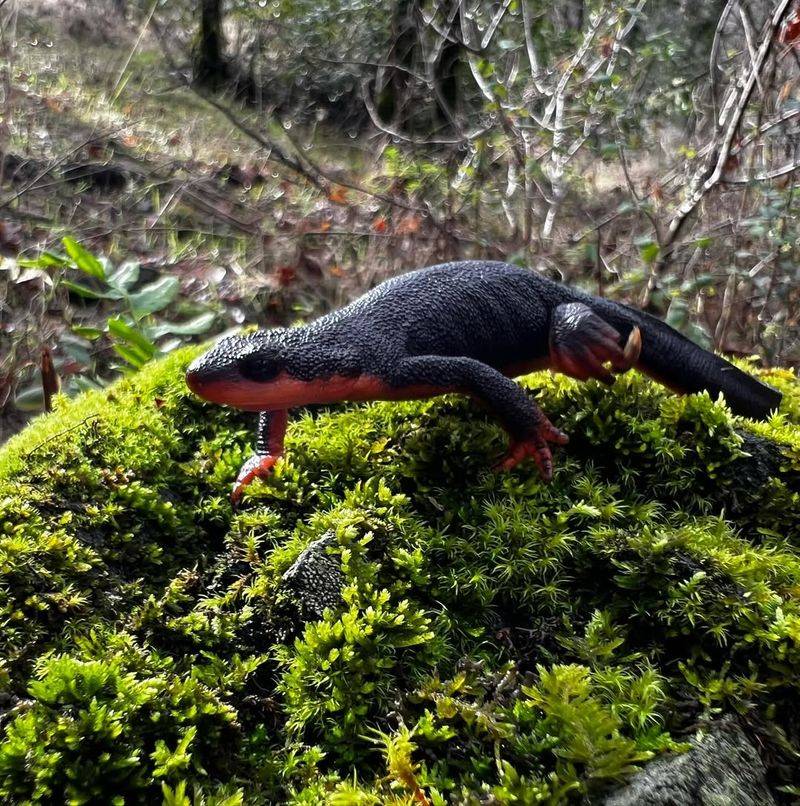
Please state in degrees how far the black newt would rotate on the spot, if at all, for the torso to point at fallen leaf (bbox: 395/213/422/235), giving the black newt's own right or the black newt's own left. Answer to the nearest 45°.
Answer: approximately 90° to the black newt's own right

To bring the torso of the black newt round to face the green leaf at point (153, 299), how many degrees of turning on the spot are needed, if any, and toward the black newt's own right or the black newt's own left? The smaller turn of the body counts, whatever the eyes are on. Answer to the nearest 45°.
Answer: approximately 45° to the black newt's own right

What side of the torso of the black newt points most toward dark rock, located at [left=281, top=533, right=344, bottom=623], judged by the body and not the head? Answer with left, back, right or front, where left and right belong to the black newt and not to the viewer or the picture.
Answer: left

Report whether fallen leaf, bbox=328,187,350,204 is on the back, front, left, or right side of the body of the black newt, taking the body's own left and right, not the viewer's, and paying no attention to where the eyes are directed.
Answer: right

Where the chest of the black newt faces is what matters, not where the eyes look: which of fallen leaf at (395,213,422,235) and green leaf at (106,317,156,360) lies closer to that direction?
the green leaf

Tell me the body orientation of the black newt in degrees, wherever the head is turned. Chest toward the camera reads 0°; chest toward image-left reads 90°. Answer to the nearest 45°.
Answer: approximately 90°

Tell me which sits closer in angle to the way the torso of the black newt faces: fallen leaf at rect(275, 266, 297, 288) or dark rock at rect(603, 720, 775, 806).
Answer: the fallen leaf

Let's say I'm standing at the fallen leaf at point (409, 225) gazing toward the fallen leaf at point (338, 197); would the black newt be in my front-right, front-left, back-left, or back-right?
back-left
